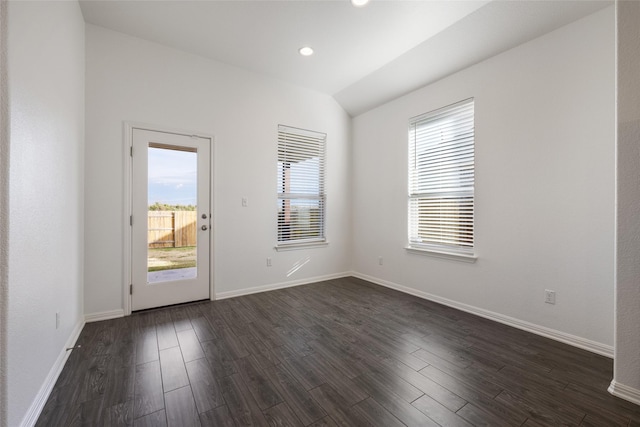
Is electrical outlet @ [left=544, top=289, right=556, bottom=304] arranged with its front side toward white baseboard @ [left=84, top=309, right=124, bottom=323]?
yes

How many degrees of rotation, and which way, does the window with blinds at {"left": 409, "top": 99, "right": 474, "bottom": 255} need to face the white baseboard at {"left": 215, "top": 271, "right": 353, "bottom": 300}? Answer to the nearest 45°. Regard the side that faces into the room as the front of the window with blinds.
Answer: approximately 45° to its right

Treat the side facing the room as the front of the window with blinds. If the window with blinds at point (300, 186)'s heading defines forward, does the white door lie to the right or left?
on its right

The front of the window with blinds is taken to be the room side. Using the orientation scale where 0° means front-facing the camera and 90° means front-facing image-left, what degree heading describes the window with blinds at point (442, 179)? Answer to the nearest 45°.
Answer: approximately 45°

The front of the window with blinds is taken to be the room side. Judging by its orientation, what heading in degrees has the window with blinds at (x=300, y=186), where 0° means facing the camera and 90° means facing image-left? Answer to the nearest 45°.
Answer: approximately 315°
